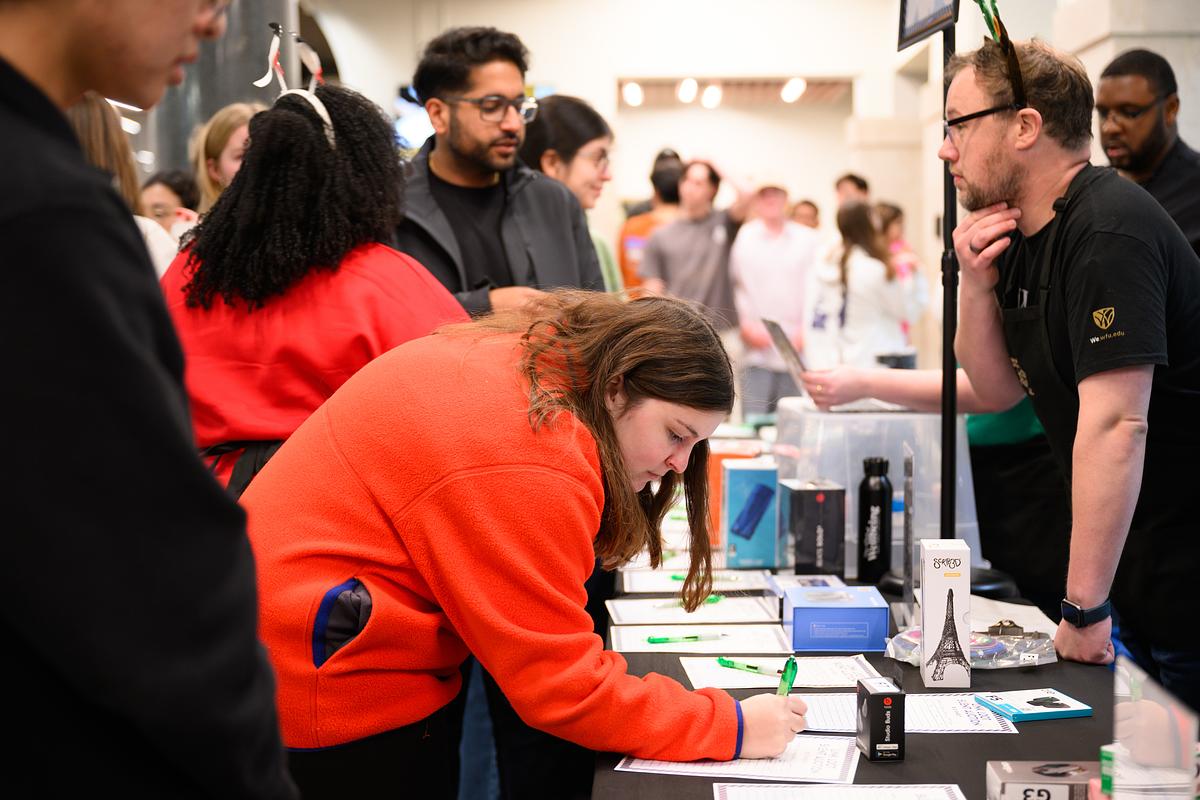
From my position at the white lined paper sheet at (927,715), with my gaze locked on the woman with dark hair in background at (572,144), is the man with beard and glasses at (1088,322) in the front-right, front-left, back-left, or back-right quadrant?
front-right

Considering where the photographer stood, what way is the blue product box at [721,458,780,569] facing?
facing the viewer

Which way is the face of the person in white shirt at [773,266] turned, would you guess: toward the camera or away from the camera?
toward the camera

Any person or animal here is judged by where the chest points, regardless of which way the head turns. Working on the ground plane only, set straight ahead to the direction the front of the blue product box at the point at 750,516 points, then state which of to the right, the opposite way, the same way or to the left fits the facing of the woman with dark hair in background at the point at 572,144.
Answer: to the left

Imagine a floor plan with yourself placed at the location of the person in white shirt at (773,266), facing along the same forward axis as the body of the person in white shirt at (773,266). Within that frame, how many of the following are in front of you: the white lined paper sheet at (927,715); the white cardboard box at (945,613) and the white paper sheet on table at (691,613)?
3

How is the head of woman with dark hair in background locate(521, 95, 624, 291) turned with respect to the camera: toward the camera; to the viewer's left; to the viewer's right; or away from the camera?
to the viewer's right

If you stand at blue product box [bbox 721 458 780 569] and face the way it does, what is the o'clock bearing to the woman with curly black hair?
The woman with curly black hair is roughly at 2 o'clock from the blue product box.

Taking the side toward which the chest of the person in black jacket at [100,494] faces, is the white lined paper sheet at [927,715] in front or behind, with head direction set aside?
in front

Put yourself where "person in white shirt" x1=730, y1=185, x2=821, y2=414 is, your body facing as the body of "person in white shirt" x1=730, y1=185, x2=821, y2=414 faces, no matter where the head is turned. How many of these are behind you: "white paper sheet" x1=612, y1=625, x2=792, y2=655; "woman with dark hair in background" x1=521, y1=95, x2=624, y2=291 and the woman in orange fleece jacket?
0

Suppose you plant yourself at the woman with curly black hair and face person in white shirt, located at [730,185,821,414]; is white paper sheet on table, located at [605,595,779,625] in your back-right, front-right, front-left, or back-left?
front-right

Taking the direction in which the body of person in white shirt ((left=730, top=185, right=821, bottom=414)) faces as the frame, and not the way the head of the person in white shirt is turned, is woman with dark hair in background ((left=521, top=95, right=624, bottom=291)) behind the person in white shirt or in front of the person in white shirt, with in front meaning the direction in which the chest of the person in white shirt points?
in front

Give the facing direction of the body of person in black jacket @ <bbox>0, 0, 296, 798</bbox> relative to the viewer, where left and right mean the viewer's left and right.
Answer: facing to the right of the viewer

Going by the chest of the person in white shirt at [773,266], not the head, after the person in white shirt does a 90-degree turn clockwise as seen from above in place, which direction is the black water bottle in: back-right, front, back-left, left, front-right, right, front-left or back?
left

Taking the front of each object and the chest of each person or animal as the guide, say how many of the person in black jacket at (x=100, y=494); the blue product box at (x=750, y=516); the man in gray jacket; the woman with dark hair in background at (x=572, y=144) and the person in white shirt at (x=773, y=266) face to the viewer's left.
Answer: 0

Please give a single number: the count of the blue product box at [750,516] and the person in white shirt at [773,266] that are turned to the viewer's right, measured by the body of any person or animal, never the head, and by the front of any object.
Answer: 0
